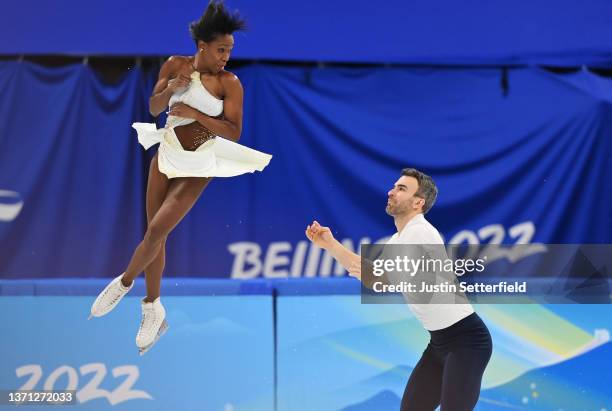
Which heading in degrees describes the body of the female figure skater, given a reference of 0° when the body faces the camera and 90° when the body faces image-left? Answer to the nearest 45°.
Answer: approximately 0°
